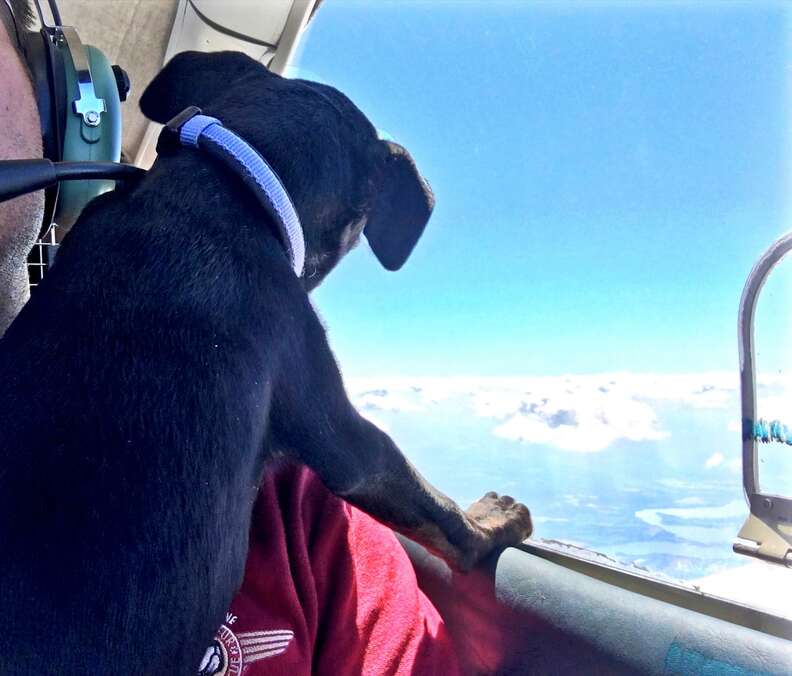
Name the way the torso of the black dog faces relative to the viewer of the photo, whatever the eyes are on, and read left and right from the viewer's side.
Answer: facing away from the viewer and to the right of the viewer

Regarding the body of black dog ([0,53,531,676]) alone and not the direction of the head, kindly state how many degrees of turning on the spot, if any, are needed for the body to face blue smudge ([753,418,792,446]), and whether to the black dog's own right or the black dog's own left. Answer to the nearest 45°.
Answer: approximately 45° to the black dog's own right
